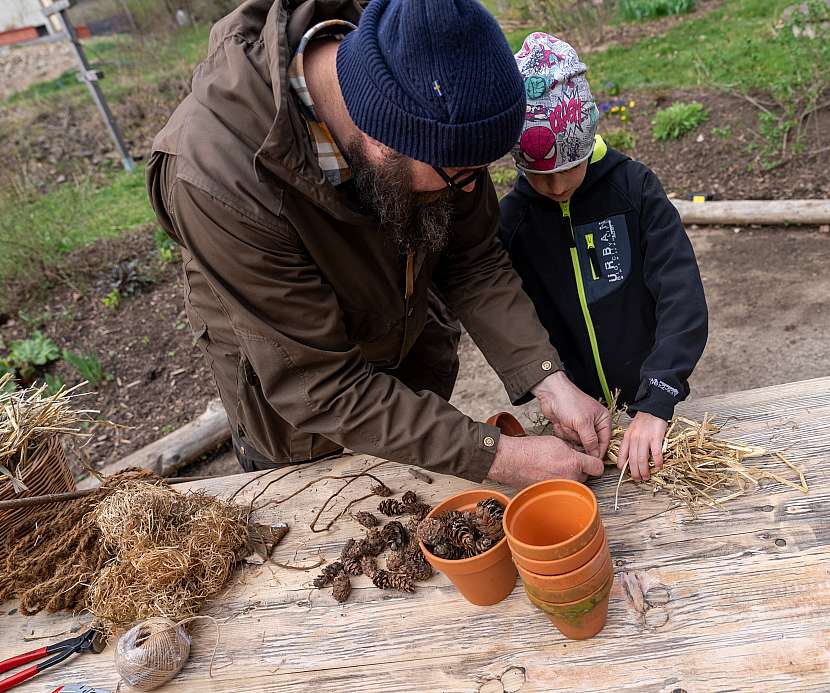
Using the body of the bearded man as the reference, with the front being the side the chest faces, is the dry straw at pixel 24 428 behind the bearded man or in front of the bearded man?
behind

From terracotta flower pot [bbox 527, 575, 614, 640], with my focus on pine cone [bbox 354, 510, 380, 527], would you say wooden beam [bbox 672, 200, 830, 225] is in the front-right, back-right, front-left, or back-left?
front-right

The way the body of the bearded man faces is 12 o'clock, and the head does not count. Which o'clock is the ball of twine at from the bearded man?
The ball of twine is roughly at 3 o'clock from the bearded man.

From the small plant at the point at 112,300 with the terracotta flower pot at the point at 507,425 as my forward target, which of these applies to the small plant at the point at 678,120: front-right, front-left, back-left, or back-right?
front-left

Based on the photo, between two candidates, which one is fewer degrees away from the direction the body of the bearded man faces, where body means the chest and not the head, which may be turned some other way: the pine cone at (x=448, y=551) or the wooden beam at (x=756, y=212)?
the pine cone

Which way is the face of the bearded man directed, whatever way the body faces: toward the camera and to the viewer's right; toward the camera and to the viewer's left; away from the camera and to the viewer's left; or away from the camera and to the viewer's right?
toward the camera and to the viewer's right

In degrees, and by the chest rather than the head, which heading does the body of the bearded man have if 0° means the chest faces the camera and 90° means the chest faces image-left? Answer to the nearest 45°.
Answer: approximately 315°
